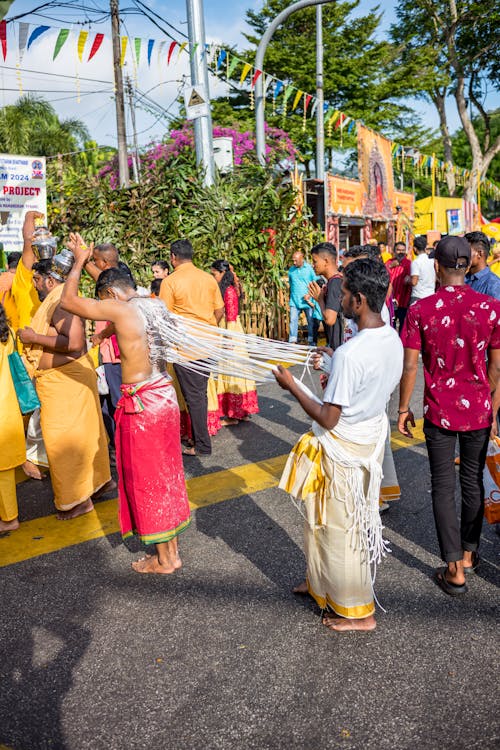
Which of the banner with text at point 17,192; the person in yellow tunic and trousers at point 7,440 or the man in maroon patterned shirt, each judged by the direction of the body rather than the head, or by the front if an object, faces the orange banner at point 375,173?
the man in maroon patterned shirt

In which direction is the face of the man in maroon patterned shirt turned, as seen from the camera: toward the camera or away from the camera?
away from the camera

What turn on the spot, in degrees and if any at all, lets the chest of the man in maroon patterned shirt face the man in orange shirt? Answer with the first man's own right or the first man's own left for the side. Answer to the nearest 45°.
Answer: approximately 45° to the first man's own left

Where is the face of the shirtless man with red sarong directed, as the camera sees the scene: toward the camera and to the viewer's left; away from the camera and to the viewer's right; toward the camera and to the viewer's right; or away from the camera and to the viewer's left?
away from the camera and to the viewer's left

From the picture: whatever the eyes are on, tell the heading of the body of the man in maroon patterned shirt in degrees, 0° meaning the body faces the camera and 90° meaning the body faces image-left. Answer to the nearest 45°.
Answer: approximately 180°

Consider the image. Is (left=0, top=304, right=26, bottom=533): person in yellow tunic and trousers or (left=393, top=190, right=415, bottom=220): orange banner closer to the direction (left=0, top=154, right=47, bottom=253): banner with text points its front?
the person in yellow tunic and trousers

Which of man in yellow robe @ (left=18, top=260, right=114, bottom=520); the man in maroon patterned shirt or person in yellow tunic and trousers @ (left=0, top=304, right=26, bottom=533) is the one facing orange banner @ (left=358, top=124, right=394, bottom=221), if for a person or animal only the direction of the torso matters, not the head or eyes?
the man in maroon patterned shirt

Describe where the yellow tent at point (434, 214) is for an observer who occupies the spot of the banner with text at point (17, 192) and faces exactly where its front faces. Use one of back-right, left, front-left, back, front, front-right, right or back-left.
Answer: back-left

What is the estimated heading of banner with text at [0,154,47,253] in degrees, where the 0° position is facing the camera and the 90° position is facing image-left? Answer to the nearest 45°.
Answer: approximately 0°
